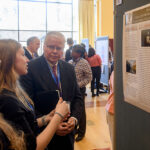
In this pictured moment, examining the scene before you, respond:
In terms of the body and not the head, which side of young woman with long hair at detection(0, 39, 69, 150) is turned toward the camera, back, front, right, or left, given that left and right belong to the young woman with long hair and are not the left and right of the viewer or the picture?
right

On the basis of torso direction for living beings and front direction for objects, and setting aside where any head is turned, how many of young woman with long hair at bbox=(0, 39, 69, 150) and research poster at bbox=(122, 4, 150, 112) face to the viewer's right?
1

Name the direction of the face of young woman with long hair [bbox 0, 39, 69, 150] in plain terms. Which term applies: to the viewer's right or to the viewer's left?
to the viewer's right

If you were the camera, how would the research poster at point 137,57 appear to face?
facing the viewer and to the left of the viewer

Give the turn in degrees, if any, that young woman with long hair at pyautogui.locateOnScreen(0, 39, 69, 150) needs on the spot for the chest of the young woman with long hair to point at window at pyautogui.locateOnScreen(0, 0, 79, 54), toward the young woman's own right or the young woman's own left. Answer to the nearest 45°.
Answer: approximately 90° to the young woman's own left

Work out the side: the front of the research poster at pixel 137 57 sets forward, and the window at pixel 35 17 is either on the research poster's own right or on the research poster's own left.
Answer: on the research poster's own right

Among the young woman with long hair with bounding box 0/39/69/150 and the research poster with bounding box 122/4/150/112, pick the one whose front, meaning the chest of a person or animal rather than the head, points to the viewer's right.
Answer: the young woman with long hair

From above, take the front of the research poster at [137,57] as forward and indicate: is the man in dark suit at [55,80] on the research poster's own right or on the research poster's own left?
on the research poster's own right

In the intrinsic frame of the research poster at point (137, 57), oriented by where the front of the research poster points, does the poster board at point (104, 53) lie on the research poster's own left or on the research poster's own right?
on the research poster's own right
